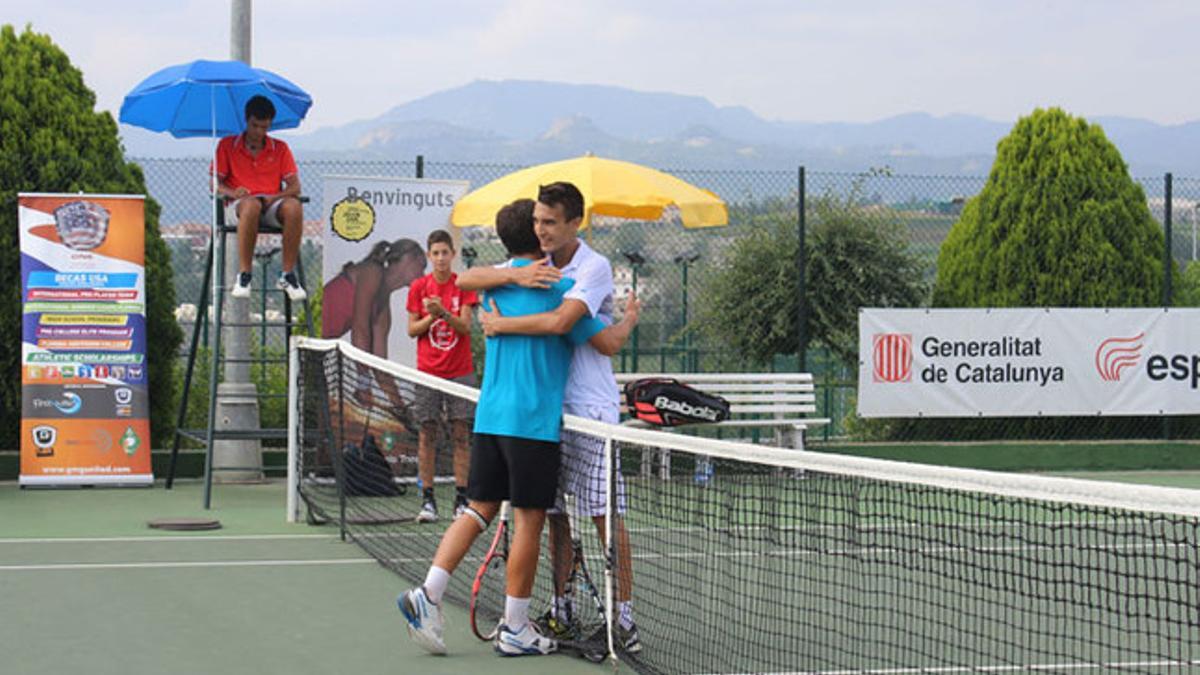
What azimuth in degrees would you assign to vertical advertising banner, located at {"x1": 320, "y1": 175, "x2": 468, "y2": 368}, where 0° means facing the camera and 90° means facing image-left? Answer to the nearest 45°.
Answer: approximately 0°

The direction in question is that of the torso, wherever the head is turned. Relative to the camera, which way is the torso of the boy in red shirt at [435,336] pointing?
toward the camera

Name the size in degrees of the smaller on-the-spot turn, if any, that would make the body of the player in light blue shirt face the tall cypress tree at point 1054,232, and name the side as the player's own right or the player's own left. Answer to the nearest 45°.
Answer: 0° — they already face it

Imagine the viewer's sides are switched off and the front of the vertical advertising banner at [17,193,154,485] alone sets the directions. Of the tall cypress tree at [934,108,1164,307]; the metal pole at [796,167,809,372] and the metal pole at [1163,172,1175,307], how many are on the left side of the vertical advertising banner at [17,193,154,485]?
3

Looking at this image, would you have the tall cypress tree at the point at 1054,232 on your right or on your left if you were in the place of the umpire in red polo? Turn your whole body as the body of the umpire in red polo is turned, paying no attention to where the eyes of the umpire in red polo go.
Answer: on your left

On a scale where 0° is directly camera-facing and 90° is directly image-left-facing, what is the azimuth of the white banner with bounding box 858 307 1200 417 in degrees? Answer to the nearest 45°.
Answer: approximately 0°

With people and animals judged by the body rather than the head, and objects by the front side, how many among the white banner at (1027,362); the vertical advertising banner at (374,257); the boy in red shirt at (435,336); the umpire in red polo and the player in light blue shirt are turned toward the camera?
4

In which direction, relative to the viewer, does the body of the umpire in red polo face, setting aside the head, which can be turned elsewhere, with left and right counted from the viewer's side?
facing the viewer

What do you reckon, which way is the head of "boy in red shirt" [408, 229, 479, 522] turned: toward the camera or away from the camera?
toward the camera

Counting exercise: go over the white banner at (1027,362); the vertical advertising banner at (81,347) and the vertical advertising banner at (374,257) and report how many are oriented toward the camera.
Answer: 3

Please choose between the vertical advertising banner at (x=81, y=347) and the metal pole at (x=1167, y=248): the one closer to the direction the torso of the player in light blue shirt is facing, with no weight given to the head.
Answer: the metal pole

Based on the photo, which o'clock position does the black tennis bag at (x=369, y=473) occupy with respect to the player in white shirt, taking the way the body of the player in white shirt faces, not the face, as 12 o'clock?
The black tennis bag is roughly at 4 o'clock from the player in white shirt.

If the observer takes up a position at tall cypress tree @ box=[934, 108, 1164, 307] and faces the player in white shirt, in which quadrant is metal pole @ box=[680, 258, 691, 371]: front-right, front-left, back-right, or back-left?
front-right

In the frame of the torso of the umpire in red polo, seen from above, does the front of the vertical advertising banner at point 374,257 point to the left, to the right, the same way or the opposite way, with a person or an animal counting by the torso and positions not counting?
the same way
